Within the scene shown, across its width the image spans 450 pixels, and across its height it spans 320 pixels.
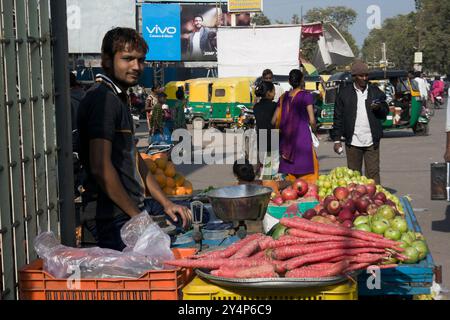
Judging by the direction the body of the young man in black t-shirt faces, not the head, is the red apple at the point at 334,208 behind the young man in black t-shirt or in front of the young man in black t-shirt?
in front

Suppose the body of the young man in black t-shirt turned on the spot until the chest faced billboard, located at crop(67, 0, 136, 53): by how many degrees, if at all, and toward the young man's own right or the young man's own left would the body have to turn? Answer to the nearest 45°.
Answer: approximately 90° to the young man's own left

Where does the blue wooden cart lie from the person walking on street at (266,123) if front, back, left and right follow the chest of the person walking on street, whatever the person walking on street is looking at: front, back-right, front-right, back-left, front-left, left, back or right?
back-right

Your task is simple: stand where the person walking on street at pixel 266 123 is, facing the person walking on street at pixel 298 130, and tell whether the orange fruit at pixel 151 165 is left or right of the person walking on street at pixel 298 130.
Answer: right

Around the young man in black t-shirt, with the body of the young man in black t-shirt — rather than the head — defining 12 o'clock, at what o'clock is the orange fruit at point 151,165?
The orange fruit is roughly at 9 o'clock from the young man in black t-shirt.

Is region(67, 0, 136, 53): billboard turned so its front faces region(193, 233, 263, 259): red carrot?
yes

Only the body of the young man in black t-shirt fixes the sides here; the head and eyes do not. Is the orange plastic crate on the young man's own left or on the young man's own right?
on the young man's own right

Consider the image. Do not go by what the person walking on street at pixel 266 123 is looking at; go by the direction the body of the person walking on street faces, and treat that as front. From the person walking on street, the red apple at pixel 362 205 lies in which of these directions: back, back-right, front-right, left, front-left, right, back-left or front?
back-right

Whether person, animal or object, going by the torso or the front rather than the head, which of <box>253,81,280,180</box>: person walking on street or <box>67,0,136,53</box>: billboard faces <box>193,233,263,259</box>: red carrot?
the billboard

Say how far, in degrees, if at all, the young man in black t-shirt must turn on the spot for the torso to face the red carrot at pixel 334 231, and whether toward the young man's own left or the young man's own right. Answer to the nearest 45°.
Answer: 0° — they already face it

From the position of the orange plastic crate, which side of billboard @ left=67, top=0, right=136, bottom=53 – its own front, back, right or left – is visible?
front

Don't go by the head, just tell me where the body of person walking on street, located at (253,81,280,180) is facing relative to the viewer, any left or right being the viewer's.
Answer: facing away from the viewer and to the right of the viewer

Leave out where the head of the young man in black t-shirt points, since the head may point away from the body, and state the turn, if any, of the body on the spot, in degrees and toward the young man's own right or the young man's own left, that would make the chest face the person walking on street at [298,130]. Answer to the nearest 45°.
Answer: approximately 45° to the young man's own left

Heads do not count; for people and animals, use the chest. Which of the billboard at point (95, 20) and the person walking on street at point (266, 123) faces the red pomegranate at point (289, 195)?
the billboard

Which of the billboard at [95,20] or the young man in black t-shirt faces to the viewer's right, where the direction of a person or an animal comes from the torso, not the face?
the young man in black t-shirt
